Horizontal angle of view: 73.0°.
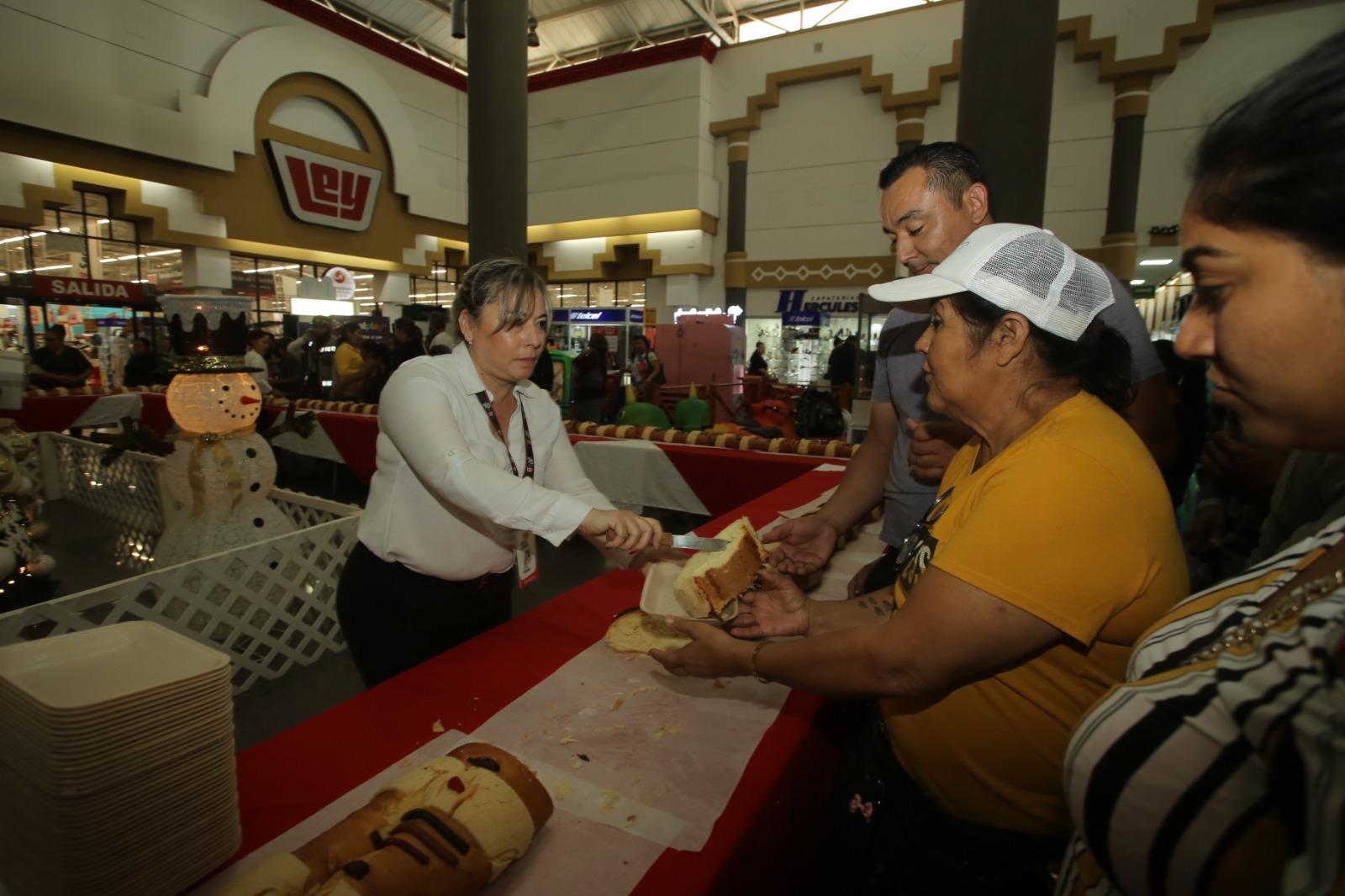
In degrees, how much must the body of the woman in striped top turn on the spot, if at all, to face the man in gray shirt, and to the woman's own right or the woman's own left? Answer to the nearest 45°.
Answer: approximately 45° to the woman's own right

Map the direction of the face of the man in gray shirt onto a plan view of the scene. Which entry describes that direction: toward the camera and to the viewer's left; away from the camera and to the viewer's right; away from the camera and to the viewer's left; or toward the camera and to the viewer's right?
toward the camera and to the viewer's left

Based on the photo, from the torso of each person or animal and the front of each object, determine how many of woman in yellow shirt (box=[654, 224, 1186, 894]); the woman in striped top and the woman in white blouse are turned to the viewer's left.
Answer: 2

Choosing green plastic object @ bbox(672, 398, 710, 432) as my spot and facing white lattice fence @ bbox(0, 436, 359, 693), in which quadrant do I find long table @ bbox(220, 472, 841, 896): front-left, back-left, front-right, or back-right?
front-left

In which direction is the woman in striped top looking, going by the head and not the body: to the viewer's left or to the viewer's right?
to the viewer's left

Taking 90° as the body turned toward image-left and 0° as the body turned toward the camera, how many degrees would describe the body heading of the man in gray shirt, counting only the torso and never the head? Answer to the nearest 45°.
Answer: approximately 45°

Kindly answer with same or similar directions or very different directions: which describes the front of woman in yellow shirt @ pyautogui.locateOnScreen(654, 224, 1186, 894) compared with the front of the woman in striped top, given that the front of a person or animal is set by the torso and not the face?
same or similar directions

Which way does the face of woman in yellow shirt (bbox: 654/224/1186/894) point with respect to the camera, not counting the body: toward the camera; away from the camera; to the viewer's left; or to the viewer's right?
to the viewer's left

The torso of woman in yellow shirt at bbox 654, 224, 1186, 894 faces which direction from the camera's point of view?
to the viewer's left

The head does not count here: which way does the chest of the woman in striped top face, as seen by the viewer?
to the viewer's left

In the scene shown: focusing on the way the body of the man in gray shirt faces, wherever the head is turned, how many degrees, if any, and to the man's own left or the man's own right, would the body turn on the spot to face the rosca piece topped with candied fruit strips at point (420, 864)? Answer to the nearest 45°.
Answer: approximately 45° to the man's own left

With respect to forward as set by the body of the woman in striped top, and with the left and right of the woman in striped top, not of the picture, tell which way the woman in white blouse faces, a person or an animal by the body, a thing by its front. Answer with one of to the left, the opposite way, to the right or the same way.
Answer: the opposite way

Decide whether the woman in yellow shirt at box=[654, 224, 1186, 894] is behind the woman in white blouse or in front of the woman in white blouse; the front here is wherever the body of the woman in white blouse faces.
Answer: in front

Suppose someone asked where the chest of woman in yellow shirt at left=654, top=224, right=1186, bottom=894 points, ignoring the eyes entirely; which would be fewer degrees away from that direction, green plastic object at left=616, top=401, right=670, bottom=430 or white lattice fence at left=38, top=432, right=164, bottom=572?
the white lattice fence

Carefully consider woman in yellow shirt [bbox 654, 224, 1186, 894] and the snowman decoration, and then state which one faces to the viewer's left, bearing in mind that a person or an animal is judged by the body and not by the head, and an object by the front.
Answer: the woman in yellow shirt

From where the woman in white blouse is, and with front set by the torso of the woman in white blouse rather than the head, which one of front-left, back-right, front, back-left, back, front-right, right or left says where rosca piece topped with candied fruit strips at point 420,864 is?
front-right
